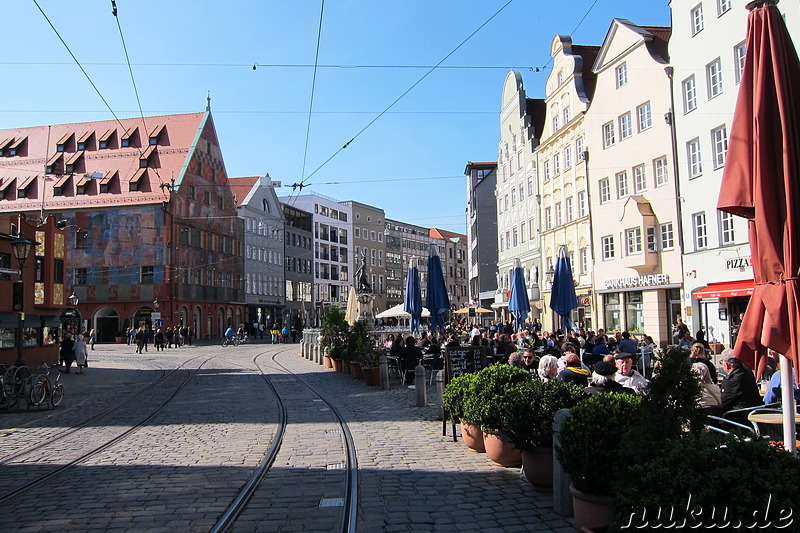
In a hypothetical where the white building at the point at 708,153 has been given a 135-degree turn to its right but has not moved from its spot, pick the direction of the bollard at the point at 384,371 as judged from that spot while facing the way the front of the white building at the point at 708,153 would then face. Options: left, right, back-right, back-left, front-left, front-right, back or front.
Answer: back-left

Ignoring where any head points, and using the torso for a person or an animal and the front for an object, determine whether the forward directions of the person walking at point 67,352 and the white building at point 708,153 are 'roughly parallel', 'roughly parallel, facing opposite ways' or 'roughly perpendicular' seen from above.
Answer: roughly perpendicular

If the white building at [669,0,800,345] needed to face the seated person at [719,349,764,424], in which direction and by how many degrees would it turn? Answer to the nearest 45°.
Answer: approximately 45° to its left

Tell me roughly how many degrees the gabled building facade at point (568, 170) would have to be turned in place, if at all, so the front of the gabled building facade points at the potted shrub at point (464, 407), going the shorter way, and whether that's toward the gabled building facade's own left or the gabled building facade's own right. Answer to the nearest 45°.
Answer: approximately 45° to the gabled building facade's own left

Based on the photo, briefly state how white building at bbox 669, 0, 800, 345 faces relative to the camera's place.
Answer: facing the viewer and to the left of the viewer

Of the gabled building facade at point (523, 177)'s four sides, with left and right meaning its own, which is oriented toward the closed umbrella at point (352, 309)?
front

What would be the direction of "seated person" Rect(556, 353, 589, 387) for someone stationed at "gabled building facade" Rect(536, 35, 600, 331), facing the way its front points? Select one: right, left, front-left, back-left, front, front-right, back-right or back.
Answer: front-left

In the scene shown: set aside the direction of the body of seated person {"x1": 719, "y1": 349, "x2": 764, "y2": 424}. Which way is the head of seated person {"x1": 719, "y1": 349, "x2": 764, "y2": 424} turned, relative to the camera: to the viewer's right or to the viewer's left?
to the viewer's left

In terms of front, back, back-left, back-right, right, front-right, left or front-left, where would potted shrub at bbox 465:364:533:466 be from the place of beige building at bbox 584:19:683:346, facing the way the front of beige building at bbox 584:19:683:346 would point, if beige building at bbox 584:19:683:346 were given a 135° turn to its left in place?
right

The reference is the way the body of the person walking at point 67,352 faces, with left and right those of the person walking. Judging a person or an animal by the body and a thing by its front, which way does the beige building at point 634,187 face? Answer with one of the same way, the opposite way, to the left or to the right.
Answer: to the left

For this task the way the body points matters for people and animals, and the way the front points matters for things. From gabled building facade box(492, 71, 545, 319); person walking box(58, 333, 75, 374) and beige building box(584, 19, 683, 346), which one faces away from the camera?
the person walking

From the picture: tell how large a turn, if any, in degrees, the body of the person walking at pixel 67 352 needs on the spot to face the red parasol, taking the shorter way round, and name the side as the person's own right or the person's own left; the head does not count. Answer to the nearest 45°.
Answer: approximately 180°
